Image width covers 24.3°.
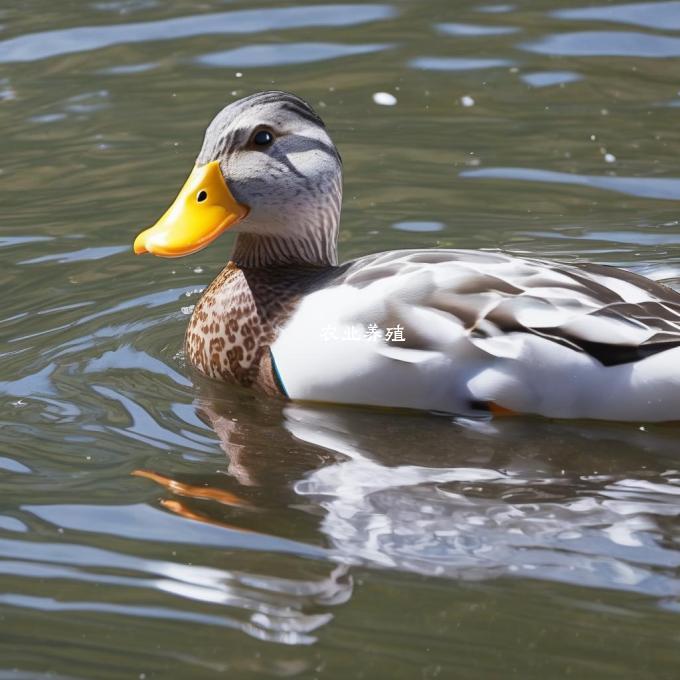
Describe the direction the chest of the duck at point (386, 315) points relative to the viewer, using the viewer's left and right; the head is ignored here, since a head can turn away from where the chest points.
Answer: facing to the left of the viewer

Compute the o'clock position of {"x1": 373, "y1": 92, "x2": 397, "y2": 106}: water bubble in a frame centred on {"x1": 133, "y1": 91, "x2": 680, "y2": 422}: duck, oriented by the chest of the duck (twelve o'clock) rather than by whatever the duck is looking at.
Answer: The water bubble is roughly at 3 o'clock from the duck.
